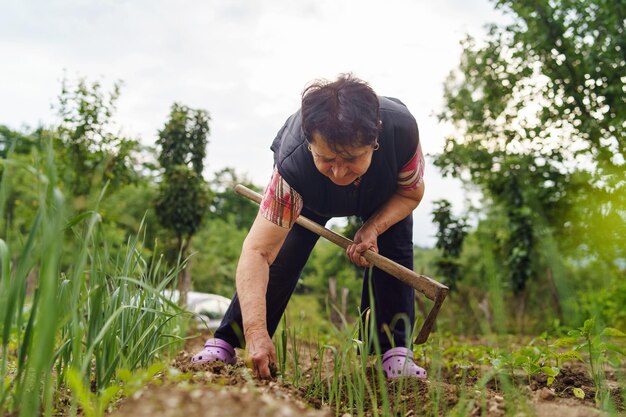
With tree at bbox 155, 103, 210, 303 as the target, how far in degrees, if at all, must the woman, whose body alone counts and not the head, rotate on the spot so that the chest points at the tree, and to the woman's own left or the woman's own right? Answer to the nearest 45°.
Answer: approximately 180°

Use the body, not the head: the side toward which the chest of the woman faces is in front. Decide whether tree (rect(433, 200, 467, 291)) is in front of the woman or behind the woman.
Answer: behind

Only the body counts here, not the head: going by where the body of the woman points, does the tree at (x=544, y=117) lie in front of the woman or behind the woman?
behind

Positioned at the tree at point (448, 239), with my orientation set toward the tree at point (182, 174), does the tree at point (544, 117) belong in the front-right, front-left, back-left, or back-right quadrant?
back-left

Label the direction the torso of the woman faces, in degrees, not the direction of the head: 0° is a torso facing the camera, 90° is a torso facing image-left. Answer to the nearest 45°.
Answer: approximately 0°
